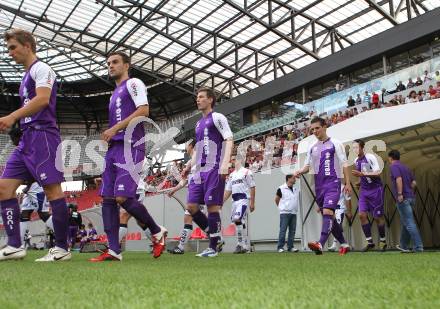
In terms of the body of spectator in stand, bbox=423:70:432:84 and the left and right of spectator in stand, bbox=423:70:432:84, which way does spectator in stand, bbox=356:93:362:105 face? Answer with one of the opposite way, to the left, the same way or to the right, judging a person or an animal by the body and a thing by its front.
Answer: the same way

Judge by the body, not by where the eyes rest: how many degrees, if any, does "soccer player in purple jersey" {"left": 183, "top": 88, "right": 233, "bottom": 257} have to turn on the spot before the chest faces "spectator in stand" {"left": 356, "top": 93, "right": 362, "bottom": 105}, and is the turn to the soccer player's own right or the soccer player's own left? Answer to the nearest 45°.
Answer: approximately 180°

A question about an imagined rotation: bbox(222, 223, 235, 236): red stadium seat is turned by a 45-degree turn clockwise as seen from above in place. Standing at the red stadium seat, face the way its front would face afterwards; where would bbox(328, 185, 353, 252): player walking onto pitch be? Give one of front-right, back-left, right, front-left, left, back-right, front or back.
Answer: back-left

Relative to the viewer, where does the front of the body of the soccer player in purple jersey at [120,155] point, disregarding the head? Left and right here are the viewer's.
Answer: facing the viewer and to the left of the viewer

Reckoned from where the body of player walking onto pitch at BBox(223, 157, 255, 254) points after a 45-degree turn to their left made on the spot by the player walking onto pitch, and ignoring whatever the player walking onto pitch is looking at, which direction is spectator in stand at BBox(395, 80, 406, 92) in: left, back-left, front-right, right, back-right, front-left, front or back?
back-left

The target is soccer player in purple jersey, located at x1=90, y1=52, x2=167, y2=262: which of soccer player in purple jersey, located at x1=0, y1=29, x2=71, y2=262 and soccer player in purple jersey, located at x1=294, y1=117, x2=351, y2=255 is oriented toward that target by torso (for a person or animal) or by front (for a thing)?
soccer player in purple jersey, located at x1=294, y1=117, x2=351, y2=255

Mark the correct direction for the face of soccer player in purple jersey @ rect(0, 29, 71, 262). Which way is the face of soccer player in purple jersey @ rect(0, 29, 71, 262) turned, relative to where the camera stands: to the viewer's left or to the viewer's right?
to the viewer's left

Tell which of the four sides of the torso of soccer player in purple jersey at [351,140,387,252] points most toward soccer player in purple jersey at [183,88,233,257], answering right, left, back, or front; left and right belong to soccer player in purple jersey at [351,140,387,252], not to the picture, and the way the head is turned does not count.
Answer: front

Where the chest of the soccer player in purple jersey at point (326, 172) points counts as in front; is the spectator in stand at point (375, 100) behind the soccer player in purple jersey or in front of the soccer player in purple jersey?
behind

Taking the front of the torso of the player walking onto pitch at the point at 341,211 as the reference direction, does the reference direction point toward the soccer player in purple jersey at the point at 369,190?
no

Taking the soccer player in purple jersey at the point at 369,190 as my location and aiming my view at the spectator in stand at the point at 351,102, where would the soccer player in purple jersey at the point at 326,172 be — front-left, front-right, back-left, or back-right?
back-left

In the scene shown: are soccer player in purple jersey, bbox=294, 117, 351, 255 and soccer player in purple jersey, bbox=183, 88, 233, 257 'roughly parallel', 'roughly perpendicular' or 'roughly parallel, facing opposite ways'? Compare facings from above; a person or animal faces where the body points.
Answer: roughly parallel

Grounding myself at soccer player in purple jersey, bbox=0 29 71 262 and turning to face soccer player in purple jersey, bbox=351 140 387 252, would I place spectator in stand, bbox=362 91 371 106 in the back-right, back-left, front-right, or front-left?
front-left

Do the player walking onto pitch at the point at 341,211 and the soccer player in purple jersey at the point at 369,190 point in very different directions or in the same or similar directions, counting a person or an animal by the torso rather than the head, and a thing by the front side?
same or similar directions

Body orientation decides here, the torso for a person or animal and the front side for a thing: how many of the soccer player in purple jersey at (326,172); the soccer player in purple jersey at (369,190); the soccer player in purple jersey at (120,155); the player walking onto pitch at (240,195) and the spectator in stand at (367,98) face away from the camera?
0

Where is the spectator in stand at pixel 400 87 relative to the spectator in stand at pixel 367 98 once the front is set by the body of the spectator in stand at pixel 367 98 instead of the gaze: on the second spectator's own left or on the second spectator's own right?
on the second spectator's own left

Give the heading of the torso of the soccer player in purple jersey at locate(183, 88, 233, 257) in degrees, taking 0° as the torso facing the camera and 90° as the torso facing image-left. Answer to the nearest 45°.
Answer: approximately 45°
